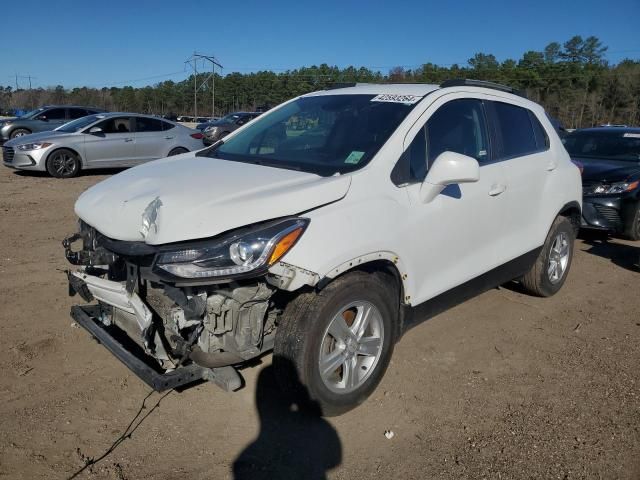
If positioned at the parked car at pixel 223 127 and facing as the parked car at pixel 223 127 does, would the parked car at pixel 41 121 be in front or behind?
in front

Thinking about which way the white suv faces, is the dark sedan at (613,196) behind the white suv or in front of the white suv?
behind

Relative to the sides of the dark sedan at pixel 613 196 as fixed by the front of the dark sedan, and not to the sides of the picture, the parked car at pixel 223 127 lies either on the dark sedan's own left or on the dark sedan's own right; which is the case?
on the dark sedan's own right

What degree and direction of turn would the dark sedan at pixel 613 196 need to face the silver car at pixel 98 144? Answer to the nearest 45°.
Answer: approximately 45° to its right

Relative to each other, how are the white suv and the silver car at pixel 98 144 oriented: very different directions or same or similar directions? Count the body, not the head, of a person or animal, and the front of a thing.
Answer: same or similar directions

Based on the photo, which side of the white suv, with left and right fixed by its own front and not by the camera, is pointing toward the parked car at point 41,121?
right

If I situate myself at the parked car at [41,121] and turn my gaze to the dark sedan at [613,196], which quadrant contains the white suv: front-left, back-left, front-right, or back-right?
front-right

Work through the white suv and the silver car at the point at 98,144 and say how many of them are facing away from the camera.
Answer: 0

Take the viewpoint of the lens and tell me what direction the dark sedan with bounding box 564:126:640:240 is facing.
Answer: facing the viewer and to the left of the viewer

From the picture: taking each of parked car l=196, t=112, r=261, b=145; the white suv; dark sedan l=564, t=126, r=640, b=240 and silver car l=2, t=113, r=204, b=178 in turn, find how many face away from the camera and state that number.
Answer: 0

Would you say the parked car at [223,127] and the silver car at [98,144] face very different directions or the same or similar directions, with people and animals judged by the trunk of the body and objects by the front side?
same or similar directions

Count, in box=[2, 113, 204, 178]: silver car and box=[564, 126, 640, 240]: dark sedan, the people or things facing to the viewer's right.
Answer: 0

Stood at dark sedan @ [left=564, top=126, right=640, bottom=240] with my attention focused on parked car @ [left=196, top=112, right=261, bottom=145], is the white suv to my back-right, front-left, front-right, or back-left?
back-left

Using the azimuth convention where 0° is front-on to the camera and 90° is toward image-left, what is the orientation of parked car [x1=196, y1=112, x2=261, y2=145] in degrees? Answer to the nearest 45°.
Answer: approximately 45°
